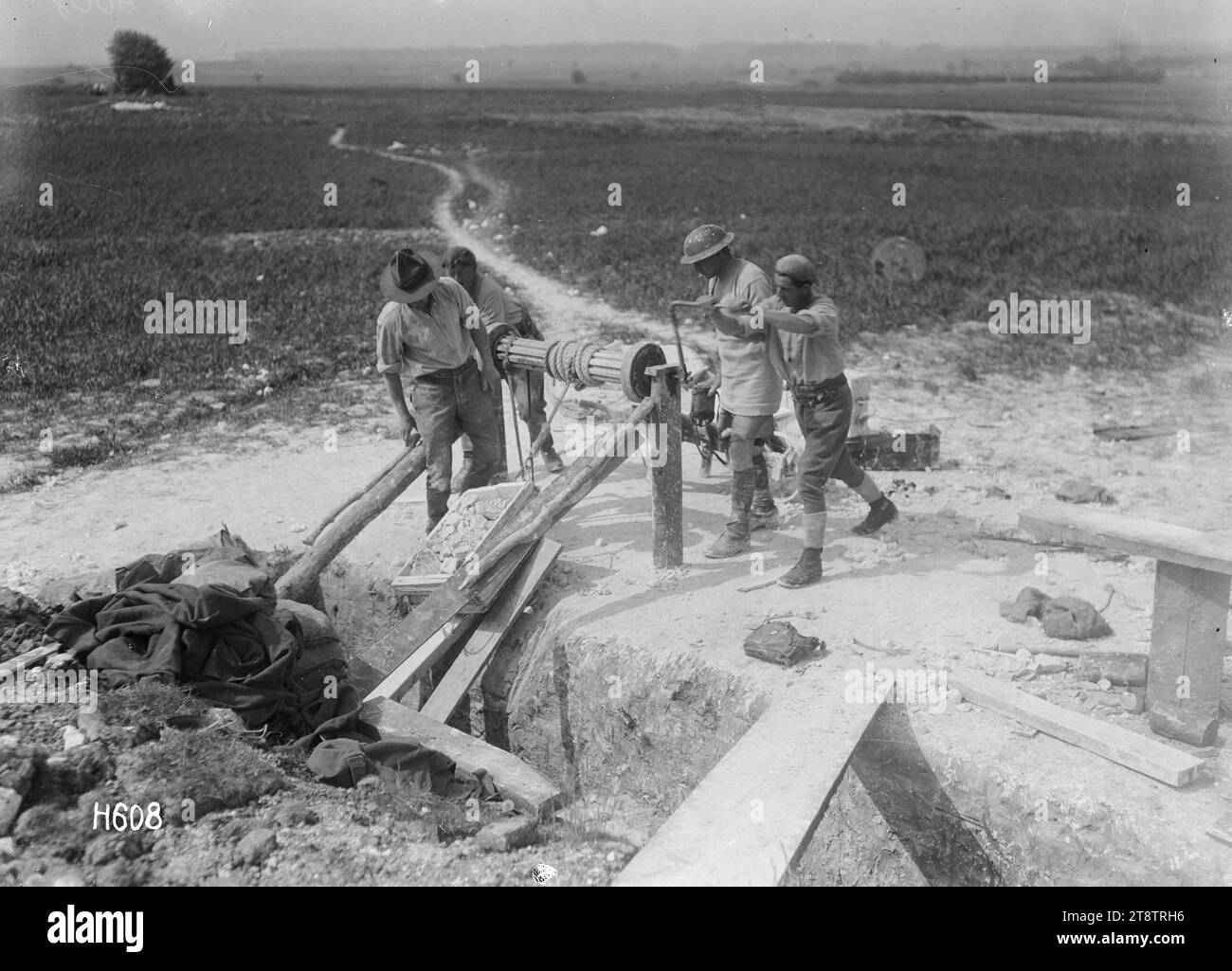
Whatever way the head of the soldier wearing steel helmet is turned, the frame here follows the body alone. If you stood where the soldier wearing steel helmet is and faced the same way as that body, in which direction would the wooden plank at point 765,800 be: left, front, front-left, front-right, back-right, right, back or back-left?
front-left

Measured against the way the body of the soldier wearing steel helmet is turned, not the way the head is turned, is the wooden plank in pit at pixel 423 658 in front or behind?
in front

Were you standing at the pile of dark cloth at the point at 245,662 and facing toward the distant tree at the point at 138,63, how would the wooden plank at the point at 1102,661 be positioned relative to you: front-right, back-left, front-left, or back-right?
back-right

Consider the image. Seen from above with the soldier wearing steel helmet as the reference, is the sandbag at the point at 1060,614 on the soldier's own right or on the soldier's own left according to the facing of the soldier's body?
on the soldier's own left

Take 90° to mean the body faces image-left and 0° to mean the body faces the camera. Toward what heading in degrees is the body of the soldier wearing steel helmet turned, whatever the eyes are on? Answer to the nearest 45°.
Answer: approximately 45°
